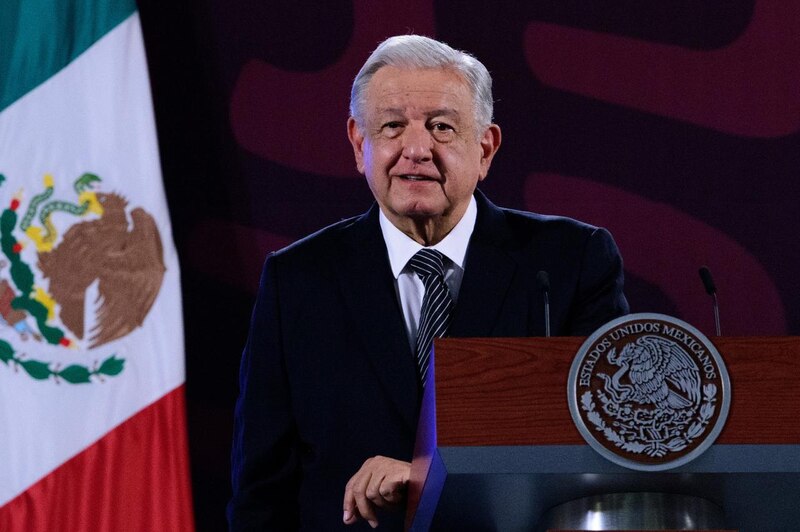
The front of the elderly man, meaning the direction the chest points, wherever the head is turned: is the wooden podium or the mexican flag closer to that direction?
the wooden podium

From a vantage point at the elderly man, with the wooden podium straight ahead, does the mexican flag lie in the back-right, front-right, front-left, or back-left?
back-right

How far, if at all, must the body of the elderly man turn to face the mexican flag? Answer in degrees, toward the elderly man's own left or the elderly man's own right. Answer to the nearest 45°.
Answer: approximately 135° to the elderly man's own right

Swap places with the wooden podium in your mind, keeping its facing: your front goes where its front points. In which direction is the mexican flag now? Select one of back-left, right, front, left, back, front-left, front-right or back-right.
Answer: back-right

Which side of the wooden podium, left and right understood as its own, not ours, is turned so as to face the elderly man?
back

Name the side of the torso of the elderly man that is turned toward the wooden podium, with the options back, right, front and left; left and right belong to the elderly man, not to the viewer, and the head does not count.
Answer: front

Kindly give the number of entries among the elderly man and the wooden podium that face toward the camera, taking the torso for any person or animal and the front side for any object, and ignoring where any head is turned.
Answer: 2

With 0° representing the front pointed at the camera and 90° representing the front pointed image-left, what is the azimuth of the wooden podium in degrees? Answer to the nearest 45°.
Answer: approximately 0°
